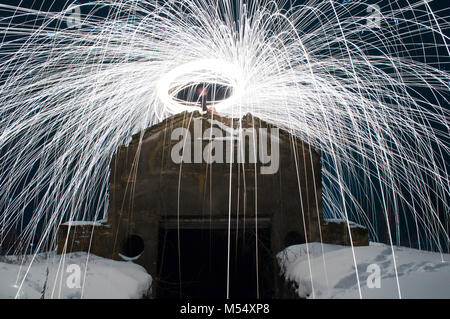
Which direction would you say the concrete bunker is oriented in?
toward the camera
